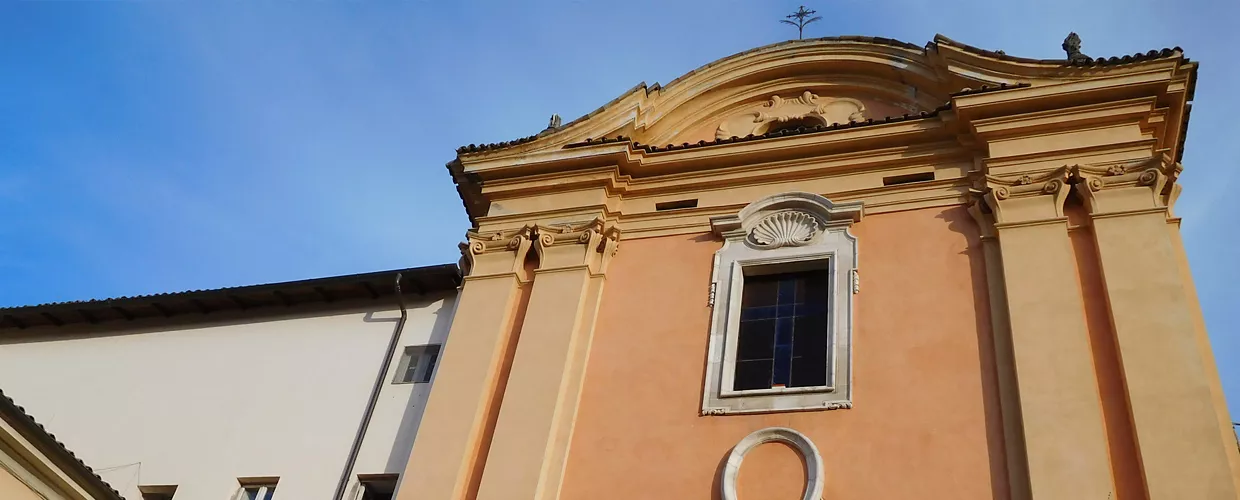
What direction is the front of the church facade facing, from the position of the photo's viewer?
facing the viewer

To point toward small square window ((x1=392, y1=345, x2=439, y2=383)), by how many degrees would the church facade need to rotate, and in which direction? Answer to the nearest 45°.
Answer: approximately 90° to its right
